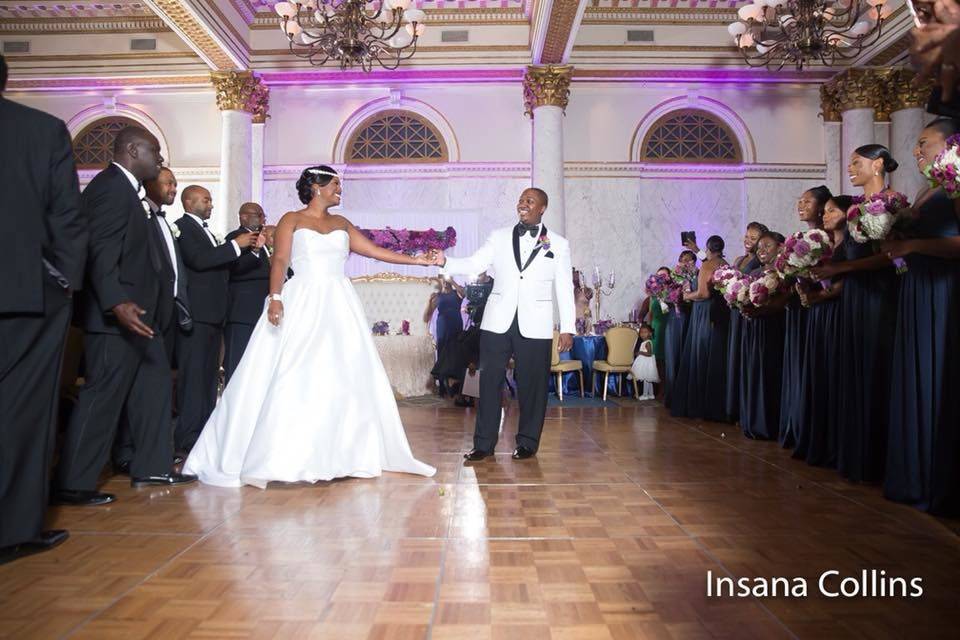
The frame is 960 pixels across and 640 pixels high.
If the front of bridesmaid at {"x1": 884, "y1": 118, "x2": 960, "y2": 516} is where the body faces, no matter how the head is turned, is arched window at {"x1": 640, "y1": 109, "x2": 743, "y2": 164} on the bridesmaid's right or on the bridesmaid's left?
on the bridesmaid's right

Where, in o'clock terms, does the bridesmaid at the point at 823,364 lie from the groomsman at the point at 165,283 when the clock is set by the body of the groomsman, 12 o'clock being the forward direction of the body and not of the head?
The bridesmaid is roughly at 11 o'clock from the groomsman.

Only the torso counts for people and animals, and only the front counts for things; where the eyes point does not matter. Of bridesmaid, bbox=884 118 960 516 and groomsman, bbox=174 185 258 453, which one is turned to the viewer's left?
the bridesmaid

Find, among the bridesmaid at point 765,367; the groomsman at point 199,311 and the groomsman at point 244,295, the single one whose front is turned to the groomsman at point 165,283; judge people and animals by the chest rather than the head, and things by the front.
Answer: the bridesmaid

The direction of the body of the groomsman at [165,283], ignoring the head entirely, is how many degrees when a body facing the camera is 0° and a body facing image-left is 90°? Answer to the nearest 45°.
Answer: approximately 315°

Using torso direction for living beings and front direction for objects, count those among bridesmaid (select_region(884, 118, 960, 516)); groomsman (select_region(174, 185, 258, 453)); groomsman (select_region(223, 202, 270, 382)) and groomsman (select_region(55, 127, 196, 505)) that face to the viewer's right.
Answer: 3

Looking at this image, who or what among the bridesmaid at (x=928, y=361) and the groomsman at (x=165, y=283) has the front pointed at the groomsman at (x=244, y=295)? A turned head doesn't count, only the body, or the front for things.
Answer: the bridesmaid

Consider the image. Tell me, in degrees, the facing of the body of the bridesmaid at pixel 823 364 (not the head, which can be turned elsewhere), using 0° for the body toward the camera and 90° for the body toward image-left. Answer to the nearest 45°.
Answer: approximately 45°

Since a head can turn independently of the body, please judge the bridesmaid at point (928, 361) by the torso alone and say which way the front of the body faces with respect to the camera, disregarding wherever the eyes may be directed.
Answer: to the viewer's left

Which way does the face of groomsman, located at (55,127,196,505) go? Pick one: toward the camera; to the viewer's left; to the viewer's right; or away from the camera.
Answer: to the viewer's right

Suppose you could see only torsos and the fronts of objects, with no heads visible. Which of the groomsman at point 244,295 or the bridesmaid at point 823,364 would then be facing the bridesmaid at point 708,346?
the groomsman

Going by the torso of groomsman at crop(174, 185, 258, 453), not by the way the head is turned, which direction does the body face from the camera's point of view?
to the viewer's right

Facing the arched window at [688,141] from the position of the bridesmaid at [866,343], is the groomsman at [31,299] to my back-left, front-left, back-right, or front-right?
back-left

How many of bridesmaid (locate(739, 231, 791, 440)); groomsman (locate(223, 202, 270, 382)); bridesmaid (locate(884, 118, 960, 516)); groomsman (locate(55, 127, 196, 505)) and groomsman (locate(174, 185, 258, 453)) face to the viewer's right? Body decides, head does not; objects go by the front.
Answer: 3
